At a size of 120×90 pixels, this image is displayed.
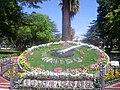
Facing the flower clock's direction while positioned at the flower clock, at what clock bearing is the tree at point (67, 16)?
The tree is roughly at 6 o'clock from the flower clock.

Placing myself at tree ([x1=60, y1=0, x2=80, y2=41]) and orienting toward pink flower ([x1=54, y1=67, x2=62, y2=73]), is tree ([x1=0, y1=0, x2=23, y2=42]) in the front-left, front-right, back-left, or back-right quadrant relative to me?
back-right

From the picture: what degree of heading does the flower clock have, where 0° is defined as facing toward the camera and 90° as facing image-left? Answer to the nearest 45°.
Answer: approximately 0°

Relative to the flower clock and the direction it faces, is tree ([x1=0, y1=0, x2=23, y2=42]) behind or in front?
behind
